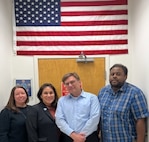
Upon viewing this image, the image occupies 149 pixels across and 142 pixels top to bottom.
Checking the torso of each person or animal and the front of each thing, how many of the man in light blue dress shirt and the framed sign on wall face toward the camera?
2

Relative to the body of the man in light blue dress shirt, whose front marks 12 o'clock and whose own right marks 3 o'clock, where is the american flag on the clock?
The american flag is roughly at 6 o'clock from the man in light blue dress shirt.

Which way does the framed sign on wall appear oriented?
toward the camera

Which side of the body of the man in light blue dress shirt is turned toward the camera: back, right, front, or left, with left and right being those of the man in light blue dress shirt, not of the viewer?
front

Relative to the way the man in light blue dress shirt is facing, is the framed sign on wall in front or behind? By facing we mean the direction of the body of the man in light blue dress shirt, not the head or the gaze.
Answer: behind

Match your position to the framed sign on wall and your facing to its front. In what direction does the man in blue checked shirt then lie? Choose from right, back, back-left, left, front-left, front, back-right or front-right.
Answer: front-left

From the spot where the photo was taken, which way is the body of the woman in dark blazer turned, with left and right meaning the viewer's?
facing the viewer and to the right of the viewer

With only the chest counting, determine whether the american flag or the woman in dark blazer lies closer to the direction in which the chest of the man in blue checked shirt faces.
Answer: the woman in dark blazer

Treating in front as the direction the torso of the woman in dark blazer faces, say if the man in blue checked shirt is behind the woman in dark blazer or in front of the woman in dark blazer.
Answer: in front

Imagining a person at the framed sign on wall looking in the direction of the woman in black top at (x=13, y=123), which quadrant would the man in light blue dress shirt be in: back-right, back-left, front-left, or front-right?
front-left
